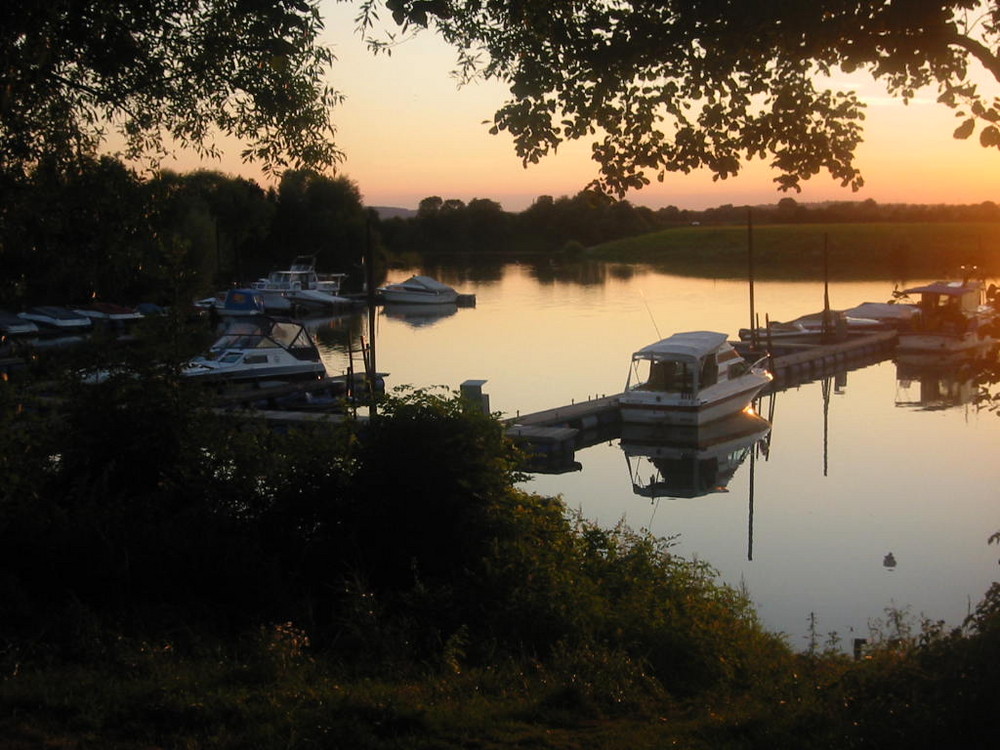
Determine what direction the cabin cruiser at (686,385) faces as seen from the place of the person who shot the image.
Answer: facing away from the viewer and to the right of the viewer

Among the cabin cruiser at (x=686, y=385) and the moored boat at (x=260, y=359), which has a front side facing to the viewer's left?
the moored boat

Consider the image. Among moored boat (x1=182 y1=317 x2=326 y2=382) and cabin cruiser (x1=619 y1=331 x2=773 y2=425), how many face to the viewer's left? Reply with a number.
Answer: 1

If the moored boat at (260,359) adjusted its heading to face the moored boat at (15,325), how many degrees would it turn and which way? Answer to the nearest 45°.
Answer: approximately 45° to its right

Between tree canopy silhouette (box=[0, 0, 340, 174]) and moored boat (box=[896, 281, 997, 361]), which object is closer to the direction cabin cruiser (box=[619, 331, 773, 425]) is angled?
the moored boat

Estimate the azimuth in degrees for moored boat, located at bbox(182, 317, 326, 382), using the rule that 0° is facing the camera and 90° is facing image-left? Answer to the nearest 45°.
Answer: approximately 90°

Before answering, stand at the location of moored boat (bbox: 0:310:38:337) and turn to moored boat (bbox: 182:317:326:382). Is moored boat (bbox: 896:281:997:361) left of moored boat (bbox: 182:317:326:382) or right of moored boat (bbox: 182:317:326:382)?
left

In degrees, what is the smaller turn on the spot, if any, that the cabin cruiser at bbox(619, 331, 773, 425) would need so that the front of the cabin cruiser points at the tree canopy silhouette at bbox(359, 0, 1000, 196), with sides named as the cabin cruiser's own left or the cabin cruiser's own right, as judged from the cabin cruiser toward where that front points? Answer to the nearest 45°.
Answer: approximately 135° to the cabin cruiser's own right
